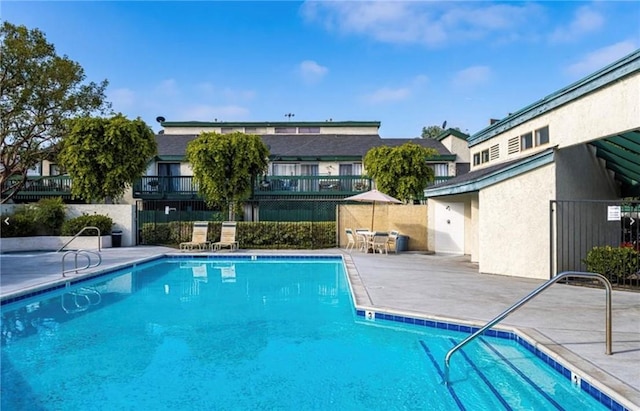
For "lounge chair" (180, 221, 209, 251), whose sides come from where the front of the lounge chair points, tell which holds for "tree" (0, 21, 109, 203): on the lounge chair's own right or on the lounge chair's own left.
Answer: on the lounge chair's own right

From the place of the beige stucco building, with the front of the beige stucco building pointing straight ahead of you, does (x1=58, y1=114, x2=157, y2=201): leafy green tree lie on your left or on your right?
on your right

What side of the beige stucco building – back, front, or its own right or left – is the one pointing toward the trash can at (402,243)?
right

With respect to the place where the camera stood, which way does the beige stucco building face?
facing the viewer and to the left of the viewer

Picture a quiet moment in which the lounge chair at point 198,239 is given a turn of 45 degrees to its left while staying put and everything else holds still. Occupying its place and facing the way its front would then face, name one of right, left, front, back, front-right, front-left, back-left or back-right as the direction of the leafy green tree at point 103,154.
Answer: back-right

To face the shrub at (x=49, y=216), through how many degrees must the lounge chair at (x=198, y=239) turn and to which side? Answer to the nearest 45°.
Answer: approximately 45° to its right

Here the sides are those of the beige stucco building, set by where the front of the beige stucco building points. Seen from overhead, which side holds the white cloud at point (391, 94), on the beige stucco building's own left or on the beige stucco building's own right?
on the beige stucco building's own right

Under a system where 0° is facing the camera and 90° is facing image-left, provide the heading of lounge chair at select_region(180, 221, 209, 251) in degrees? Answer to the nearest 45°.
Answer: approximately 45°

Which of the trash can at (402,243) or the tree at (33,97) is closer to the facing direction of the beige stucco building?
the tree

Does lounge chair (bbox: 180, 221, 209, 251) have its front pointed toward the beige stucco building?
no

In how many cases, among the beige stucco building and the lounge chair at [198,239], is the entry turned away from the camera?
0
